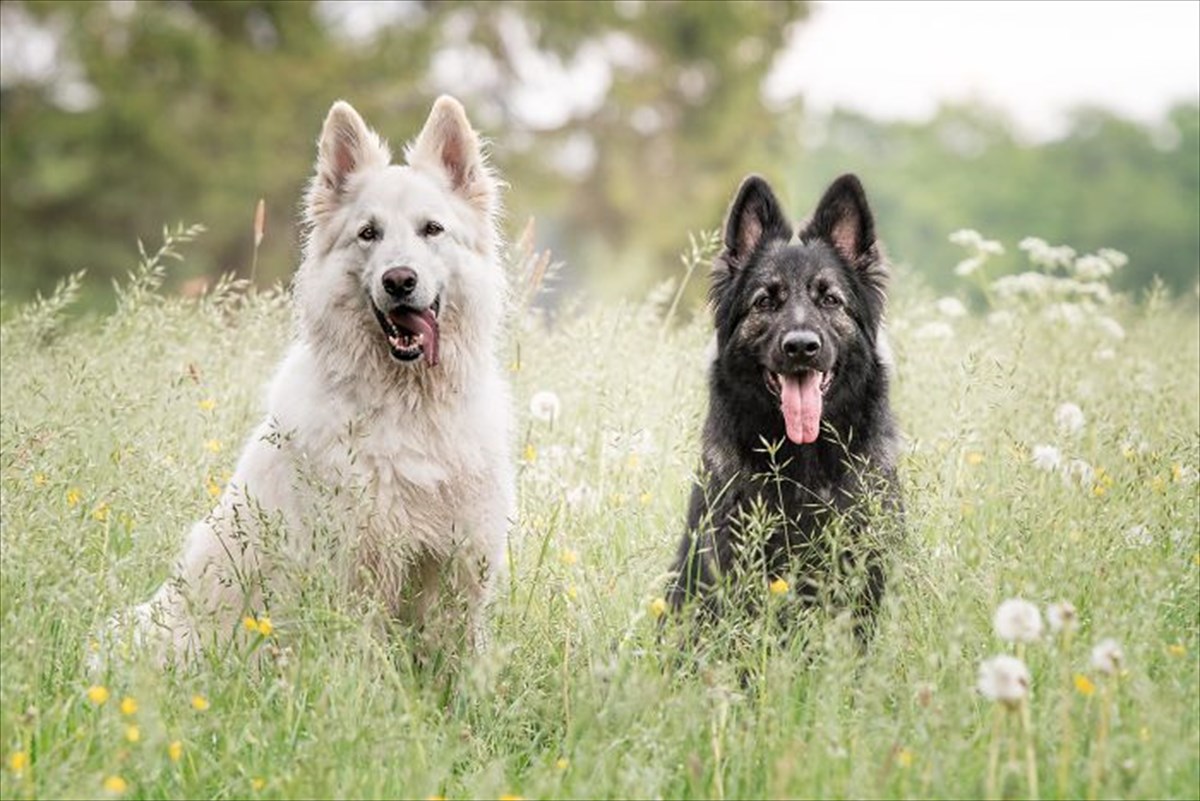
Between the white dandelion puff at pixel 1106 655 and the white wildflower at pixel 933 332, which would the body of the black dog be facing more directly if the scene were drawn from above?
the white dandelion puff

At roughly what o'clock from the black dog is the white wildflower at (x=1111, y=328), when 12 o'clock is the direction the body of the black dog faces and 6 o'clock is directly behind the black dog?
The white wildflower is roughly at 7 o'clock from the black dog.

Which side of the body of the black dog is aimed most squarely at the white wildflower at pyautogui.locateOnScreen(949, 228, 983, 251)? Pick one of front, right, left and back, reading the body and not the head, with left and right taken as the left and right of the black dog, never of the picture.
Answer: back

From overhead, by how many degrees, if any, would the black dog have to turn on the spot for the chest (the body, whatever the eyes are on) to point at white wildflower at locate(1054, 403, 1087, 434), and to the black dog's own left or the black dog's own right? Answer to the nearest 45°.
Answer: approximately 135° to the black dog's own left

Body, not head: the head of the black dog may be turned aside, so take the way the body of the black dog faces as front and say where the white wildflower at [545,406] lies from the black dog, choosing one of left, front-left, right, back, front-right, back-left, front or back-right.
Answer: back-right

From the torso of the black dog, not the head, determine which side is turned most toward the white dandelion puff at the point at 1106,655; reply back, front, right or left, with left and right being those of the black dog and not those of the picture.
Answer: front

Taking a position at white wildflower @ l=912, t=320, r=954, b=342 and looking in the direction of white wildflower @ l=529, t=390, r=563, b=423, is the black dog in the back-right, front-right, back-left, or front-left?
front-left

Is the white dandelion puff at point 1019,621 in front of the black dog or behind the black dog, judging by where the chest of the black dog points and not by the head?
in front

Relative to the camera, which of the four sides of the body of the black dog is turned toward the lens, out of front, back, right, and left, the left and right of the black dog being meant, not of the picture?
front

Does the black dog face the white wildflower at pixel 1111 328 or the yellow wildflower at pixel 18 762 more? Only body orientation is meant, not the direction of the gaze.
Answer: the yellow wildflower

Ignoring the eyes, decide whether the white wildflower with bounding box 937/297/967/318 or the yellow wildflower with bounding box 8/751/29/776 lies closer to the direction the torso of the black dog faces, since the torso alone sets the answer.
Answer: the yellow wildflower
